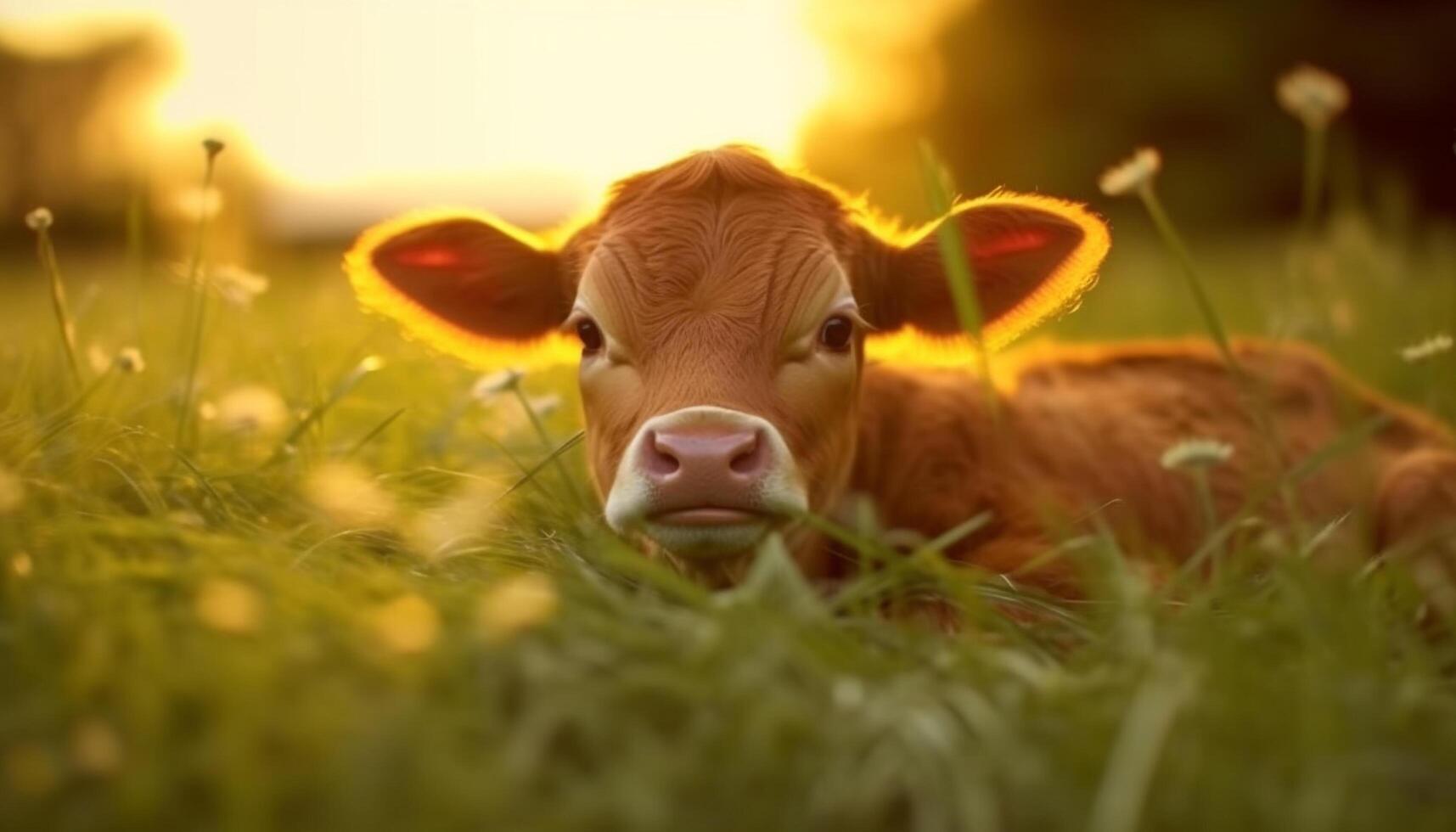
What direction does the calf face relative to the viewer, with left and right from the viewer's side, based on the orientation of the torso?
facing the viewer and to the left of the viewer

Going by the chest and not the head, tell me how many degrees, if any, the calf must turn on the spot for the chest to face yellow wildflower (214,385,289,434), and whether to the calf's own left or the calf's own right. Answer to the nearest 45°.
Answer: approximately 45° to the calf's own right

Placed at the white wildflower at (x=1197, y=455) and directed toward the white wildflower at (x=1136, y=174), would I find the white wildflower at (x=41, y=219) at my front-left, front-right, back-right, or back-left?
front-left

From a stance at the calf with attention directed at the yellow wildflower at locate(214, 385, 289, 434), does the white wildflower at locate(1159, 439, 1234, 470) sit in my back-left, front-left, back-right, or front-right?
back-left

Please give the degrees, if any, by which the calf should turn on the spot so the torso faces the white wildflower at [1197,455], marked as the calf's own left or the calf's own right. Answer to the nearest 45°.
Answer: approximately 90° to the calf's own left

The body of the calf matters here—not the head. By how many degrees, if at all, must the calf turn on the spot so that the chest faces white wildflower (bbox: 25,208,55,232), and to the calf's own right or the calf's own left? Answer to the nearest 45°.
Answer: approximately 45° to the calf's own right
